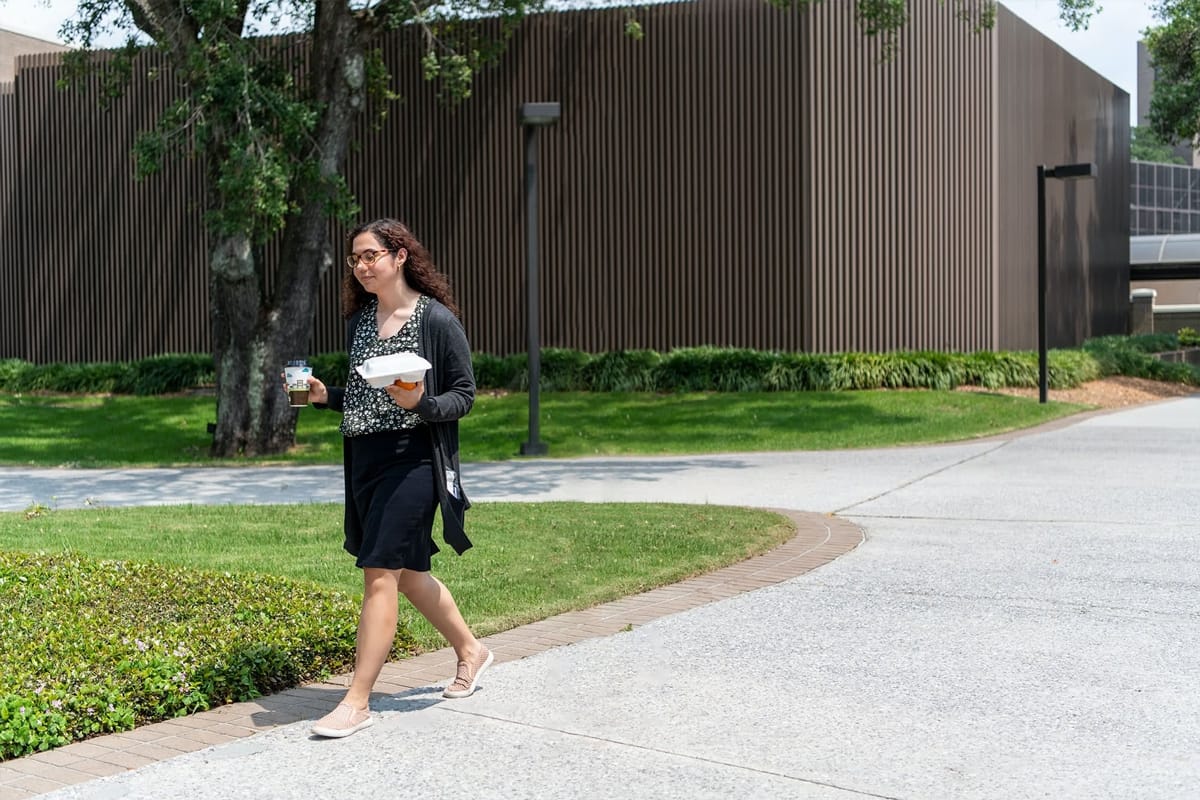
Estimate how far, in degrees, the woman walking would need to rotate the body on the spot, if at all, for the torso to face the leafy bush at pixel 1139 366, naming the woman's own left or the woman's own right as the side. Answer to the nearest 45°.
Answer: approximately 180°

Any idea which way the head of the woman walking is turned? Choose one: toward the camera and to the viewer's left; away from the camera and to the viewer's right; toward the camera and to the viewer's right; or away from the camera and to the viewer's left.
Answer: toward the camera and to the viewer's left

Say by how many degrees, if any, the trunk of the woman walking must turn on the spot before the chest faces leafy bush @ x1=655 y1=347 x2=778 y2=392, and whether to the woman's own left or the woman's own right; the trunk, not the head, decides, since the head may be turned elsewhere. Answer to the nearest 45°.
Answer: approximately 135° to the woman's own right

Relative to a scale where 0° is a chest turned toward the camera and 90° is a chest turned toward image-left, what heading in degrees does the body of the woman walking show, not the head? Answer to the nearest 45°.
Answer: approximately 45°

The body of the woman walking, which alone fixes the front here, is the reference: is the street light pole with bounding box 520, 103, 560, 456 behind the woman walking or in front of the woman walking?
behind

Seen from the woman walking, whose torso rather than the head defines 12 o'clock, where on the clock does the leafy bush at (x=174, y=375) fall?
The leafy bush is roughly at 4 o'clock from the woman walking.

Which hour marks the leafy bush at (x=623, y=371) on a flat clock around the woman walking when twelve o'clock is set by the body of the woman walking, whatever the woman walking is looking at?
The leafy bush is roughly at 5 o'clock from the woman walking.
